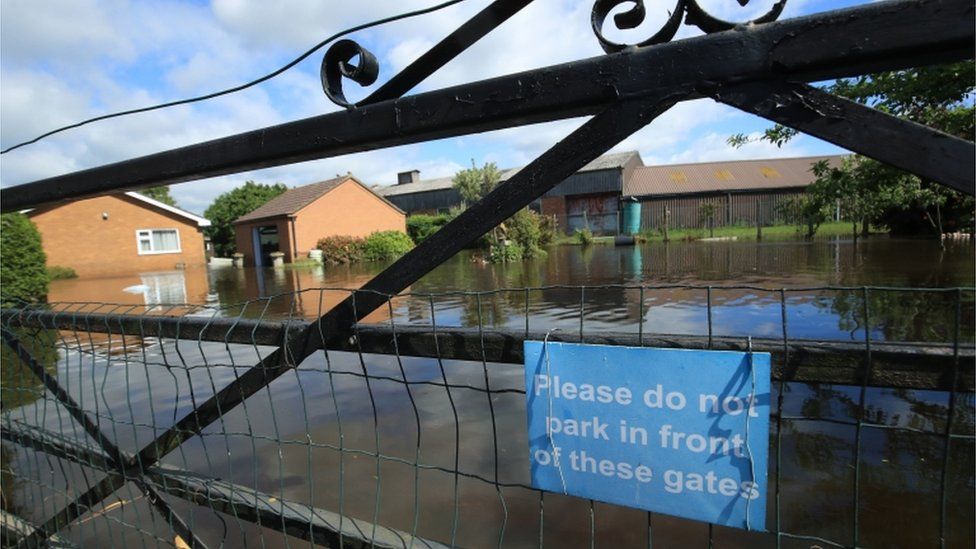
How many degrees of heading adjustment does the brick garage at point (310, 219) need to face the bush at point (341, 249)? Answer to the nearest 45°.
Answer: approximately 45° to its left

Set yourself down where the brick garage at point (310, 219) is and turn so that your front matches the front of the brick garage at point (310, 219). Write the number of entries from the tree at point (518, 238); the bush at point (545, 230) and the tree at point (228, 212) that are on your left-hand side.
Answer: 2

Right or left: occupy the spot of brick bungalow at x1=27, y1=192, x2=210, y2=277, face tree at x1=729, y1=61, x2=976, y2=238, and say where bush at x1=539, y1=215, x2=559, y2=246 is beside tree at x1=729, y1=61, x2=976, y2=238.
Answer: left

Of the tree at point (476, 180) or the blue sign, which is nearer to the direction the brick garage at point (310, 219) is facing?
the blue sign

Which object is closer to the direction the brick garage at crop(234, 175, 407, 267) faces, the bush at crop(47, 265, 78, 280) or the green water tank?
the bush

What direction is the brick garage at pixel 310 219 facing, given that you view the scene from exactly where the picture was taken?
facing the viewer and to the left of the viewer

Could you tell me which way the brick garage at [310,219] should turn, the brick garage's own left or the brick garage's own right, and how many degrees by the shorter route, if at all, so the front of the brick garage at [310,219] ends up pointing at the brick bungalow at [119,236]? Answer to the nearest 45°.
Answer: approximately 45° to the brick garage's own right

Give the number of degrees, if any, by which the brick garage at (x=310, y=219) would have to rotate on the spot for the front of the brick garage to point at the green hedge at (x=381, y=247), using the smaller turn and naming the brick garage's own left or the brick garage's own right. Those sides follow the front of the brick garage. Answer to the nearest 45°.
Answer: approximately 90° to the brick garage's own left

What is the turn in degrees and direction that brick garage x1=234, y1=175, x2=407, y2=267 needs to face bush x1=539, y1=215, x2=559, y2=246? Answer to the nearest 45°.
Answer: approximately 90° to its left

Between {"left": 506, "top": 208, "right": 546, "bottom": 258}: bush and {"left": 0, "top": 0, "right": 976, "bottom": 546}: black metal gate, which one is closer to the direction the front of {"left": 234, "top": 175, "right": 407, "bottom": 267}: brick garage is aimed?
the black metal gate

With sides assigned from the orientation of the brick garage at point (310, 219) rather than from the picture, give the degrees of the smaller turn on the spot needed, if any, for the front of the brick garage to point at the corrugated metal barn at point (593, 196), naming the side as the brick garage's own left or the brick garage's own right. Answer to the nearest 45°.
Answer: approximately 135° to the brick garage's own left

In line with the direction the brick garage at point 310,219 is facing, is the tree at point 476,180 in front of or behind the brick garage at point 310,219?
behind

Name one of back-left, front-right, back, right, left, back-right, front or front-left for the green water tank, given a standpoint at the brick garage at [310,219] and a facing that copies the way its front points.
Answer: back-left

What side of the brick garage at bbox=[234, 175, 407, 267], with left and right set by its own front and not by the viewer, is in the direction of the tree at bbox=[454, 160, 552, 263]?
left

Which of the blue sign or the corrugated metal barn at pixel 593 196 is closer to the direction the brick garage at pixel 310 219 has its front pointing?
the blue sign
